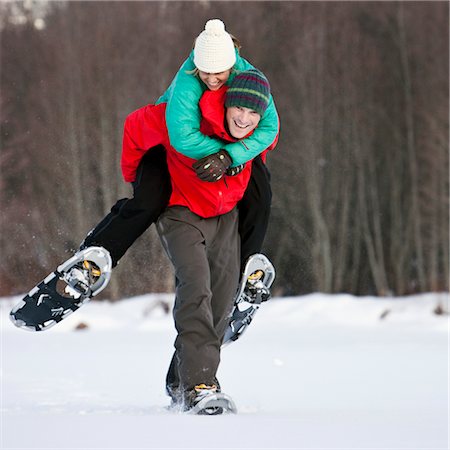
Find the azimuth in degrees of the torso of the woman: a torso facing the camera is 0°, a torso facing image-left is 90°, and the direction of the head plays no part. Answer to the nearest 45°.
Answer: approximately 0°
